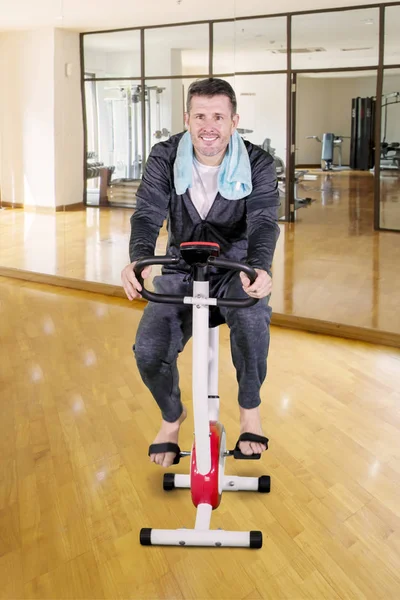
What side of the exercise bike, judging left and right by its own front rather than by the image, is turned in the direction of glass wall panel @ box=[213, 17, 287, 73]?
back

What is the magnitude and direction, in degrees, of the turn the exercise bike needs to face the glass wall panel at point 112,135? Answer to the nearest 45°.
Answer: approximately 180°

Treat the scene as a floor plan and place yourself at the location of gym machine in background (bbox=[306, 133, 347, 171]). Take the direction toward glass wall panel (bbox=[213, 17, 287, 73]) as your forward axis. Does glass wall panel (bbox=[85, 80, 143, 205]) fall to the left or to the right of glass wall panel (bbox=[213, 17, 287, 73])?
right

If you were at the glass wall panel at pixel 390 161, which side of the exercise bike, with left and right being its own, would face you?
back

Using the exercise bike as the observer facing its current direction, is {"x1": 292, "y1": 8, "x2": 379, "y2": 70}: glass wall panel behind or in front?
behind

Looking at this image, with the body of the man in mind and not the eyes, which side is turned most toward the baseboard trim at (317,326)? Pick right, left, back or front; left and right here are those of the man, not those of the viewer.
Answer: back
